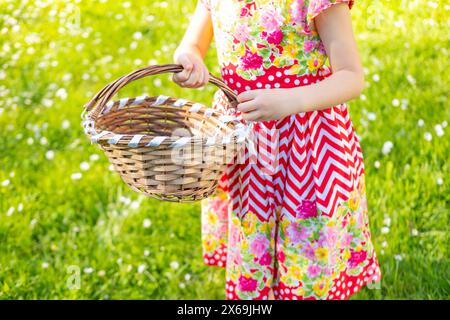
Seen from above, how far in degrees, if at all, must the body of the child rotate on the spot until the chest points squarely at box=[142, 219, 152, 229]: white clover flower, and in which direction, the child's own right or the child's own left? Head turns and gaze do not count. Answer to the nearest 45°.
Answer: approximately 90° to the child's own right

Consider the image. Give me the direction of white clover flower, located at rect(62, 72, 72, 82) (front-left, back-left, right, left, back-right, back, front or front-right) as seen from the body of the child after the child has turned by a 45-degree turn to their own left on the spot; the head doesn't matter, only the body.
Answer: back-right

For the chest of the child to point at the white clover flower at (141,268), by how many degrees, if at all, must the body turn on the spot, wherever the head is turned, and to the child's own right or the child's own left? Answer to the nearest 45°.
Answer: approximately 90° to the child's own right

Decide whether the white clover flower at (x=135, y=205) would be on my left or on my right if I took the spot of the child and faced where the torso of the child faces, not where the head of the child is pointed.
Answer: on my right

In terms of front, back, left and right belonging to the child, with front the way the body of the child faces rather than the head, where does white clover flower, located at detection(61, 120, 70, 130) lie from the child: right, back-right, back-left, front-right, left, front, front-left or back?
right

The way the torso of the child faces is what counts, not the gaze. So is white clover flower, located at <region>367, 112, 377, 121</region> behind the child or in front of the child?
behind

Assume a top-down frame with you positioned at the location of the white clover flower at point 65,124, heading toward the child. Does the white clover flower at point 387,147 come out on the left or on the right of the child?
left

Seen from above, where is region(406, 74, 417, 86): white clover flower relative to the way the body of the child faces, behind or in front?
behind

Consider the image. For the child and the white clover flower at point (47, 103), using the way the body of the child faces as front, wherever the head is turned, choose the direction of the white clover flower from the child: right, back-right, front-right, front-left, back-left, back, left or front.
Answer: right

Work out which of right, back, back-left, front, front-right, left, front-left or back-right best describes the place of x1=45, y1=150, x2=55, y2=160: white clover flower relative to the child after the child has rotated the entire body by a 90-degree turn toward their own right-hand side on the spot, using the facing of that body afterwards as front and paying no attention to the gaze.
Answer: front

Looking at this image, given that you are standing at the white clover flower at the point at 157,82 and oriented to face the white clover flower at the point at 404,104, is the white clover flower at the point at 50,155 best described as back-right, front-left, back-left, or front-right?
back-right

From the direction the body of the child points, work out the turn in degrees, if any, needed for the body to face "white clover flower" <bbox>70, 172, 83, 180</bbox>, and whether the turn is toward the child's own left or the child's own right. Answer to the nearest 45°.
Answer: approximately 90° to the child's own right

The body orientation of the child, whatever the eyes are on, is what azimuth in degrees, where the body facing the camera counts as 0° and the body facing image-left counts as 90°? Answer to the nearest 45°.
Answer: approximately 45°
